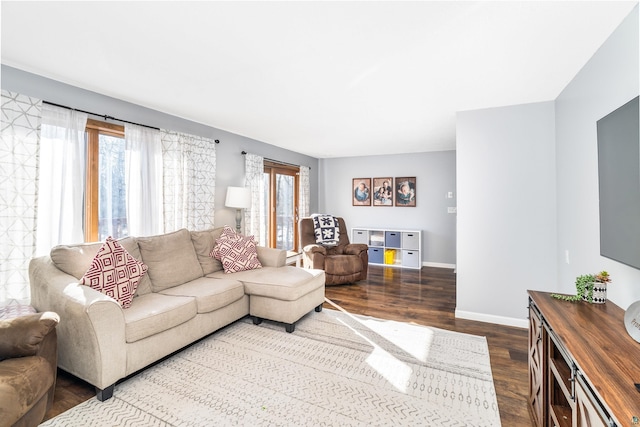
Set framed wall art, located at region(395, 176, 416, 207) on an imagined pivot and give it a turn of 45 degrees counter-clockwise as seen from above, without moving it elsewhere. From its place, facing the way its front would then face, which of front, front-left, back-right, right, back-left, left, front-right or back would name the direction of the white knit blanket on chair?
right

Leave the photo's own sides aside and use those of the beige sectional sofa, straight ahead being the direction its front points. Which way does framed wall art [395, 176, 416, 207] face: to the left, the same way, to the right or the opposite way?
to the right

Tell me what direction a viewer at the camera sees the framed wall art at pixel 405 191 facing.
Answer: facing the viewer

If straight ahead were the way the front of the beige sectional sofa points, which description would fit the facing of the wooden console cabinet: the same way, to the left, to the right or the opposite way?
the opposite way

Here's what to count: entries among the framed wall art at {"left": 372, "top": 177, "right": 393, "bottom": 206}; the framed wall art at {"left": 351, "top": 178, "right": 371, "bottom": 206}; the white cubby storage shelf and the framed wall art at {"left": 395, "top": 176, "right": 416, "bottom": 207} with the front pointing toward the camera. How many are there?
4

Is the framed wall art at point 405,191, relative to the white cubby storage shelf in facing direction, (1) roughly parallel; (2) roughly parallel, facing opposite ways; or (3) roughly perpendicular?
roughly parallel

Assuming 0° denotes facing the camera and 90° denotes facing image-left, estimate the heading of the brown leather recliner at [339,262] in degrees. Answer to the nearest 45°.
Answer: approximately 315°

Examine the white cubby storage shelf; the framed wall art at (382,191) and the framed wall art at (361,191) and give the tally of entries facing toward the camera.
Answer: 3

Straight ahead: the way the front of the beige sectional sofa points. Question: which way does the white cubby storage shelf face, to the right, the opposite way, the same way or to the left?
to the right

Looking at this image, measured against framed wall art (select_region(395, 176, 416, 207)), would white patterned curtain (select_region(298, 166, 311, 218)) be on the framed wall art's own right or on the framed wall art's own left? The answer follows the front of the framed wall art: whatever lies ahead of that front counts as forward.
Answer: on the framed wall art's own right

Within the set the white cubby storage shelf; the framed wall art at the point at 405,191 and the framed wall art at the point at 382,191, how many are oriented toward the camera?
3

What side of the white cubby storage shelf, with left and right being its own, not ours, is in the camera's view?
front
